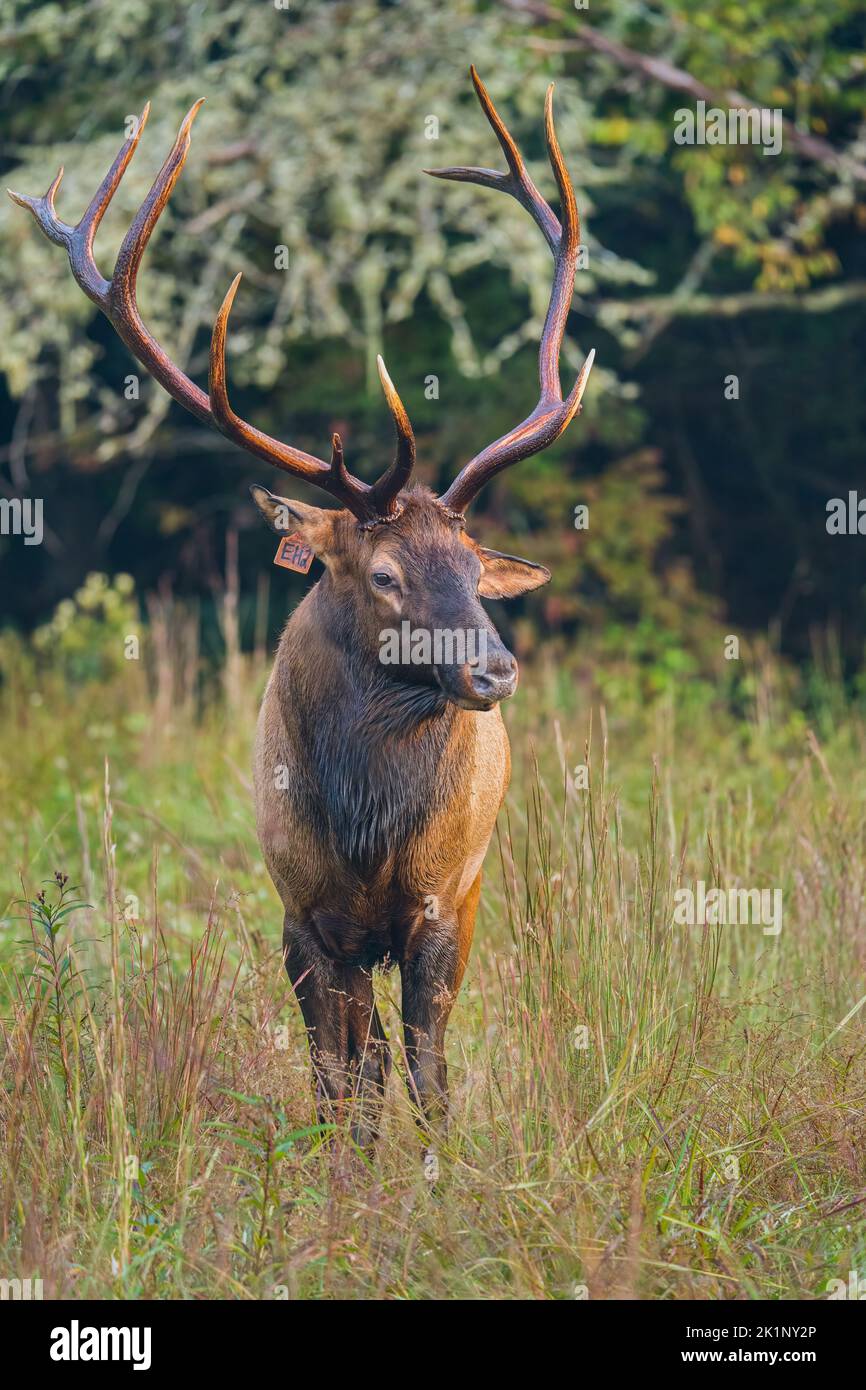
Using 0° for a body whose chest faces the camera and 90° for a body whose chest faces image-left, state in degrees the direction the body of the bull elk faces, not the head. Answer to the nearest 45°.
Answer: approximately 0°

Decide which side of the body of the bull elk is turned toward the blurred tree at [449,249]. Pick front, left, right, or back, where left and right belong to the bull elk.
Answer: back
